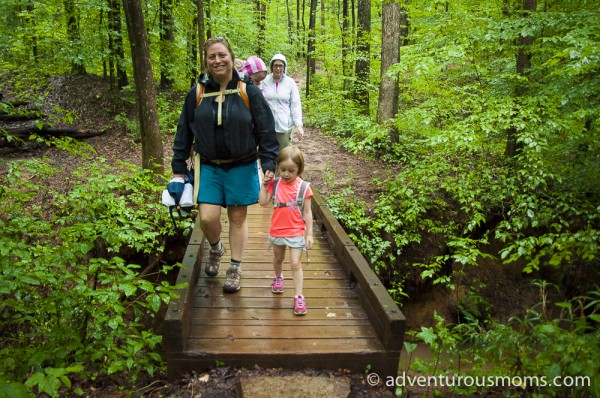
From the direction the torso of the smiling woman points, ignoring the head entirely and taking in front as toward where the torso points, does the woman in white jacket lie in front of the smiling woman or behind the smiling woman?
behind

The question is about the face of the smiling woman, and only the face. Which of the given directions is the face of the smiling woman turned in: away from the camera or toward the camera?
toward the camera

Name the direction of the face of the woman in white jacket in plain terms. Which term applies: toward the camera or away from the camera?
toward the camera

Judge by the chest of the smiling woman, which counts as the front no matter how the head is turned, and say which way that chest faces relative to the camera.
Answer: toward the camera
